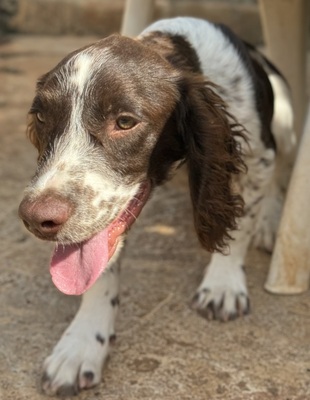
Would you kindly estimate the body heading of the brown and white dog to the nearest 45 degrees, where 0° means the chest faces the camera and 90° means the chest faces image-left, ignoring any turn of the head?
approximately 45°

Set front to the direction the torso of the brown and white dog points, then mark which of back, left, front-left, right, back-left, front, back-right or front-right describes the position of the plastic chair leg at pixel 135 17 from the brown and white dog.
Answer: back-right
